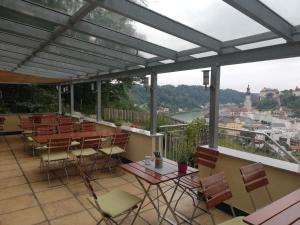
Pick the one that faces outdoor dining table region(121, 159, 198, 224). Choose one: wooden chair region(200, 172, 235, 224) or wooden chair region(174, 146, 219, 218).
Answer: wooden chair region(174, 146, 219, 218)

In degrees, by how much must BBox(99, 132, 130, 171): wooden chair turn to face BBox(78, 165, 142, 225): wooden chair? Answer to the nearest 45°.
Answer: approximately 45° to its left

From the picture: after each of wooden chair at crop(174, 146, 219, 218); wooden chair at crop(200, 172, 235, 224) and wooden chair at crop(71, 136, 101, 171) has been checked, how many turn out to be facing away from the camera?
0

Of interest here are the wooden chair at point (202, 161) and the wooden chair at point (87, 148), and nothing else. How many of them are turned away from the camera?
0

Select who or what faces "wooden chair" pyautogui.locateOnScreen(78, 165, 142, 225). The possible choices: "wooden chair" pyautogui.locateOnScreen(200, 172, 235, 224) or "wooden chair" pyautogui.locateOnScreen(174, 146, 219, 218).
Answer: "wooden chair" pyautogui.locateOnScreen(174, 146, 219, 218)

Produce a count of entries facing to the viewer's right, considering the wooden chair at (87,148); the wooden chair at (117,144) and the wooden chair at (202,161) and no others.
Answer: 0

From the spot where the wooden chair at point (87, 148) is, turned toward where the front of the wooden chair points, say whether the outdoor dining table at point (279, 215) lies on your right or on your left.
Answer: on your left

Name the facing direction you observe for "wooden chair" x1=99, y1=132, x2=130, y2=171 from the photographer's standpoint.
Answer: facing the viewer and to the left of the viewer

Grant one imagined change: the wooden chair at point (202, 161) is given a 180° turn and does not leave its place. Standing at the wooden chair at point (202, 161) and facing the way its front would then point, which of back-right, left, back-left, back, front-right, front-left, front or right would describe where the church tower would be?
front
